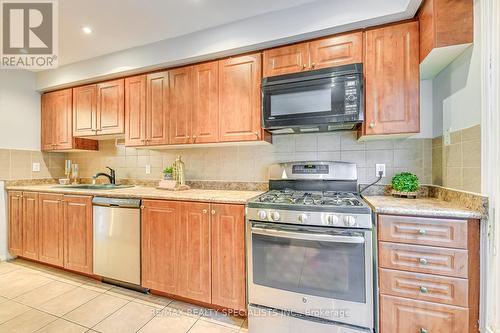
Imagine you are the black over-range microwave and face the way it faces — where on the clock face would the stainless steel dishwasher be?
The stainless steel dishwasher is roughly at 3 o'clock from the black over-range microwave.

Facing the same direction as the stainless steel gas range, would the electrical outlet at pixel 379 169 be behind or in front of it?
behind

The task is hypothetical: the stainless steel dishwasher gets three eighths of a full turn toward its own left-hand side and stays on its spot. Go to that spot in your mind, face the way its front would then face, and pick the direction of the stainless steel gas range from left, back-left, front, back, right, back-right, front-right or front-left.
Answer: front-right

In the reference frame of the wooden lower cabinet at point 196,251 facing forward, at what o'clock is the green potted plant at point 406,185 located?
The green potted plant is roughly at 8 o'clock from the wooden lower cabinet.

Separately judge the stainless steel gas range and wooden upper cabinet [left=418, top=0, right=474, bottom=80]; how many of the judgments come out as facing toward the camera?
1

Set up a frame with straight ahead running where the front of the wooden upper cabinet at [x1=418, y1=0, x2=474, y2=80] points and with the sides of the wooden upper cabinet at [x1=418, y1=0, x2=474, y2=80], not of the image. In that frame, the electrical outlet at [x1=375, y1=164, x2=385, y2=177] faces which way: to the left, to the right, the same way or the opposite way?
to the left

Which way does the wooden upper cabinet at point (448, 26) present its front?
to the viewer's left

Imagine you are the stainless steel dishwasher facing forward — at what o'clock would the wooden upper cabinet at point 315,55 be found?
The wooden upper cabinet is roughly at 9 o'clock from the stainless steel dishwasher.
